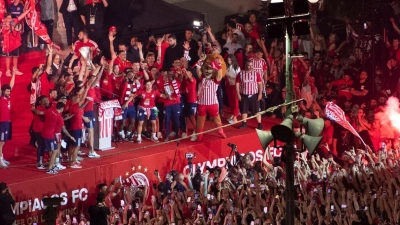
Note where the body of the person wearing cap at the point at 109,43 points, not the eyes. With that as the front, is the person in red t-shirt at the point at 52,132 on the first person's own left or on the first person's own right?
on the first person's own right

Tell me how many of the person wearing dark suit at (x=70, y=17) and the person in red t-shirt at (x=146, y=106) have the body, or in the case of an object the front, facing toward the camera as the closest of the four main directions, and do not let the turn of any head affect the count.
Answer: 2

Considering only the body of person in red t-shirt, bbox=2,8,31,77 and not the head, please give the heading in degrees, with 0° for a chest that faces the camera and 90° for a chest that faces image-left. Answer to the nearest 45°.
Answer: approximately 315°

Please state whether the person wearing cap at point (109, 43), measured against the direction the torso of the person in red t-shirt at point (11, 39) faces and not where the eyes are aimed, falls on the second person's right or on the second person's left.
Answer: on the second person's left

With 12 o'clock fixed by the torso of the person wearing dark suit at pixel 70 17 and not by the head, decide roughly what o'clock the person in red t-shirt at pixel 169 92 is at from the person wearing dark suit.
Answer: The person in red t-shirt is roughly at 10 o'clock from the person wearing dark suit.

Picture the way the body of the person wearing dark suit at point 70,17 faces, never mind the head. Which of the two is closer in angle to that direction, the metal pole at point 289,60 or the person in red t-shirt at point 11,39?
the metal pole

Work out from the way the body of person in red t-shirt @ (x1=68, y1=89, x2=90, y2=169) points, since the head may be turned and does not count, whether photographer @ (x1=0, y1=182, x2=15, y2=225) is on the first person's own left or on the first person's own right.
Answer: on the first person's own right

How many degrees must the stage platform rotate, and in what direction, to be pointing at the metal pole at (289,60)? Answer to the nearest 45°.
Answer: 0° — it already faces it
